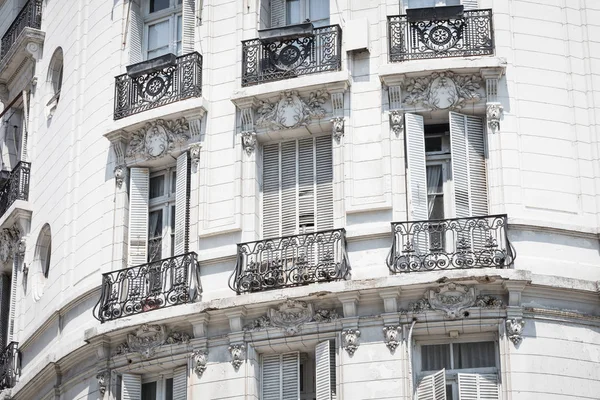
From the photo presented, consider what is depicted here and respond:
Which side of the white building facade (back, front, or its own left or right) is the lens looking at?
front
